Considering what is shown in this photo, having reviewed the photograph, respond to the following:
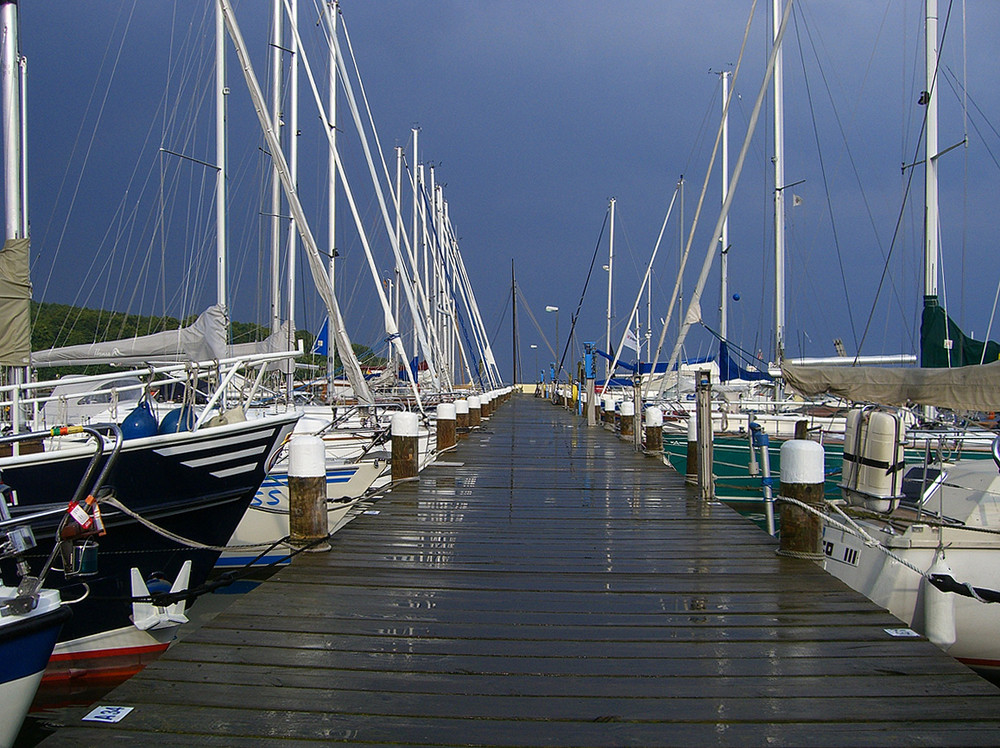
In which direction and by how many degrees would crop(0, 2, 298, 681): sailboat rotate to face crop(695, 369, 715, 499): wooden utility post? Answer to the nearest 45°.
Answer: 0° — it already faces it

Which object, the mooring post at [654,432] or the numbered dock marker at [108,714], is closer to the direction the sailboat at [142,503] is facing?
the mooring post

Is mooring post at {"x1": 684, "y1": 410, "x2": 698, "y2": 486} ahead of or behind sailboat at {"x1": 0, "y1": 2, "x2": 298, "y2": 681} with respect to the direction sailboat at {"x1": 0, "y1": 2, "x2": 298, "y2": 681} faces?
ahead

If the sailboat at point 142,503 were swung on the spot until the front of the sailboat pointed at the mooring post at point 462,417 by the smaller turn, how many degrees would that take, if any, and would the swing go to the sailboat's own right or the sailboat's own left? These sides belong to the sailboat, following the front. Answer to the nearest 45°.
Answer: approximately 45° to the sailboat's own left

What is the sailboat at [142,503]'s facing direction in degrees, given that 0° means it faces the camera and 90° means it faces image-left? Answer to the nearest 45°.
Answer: approximately 270°

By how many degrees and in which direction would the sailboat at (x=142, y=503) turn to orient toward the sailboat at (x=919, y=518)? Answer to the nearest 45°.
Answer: approximately 45° to its right

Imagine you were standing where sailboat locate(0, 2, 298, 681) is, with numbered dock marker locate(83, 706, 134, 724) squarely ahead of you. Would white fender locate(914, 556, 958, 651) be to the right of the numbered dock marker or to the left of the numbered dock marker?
left

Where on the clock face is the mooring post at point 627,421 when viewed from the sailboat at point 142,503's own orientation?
The mooring post is roughly at 11 o'clock from the sailboat.
